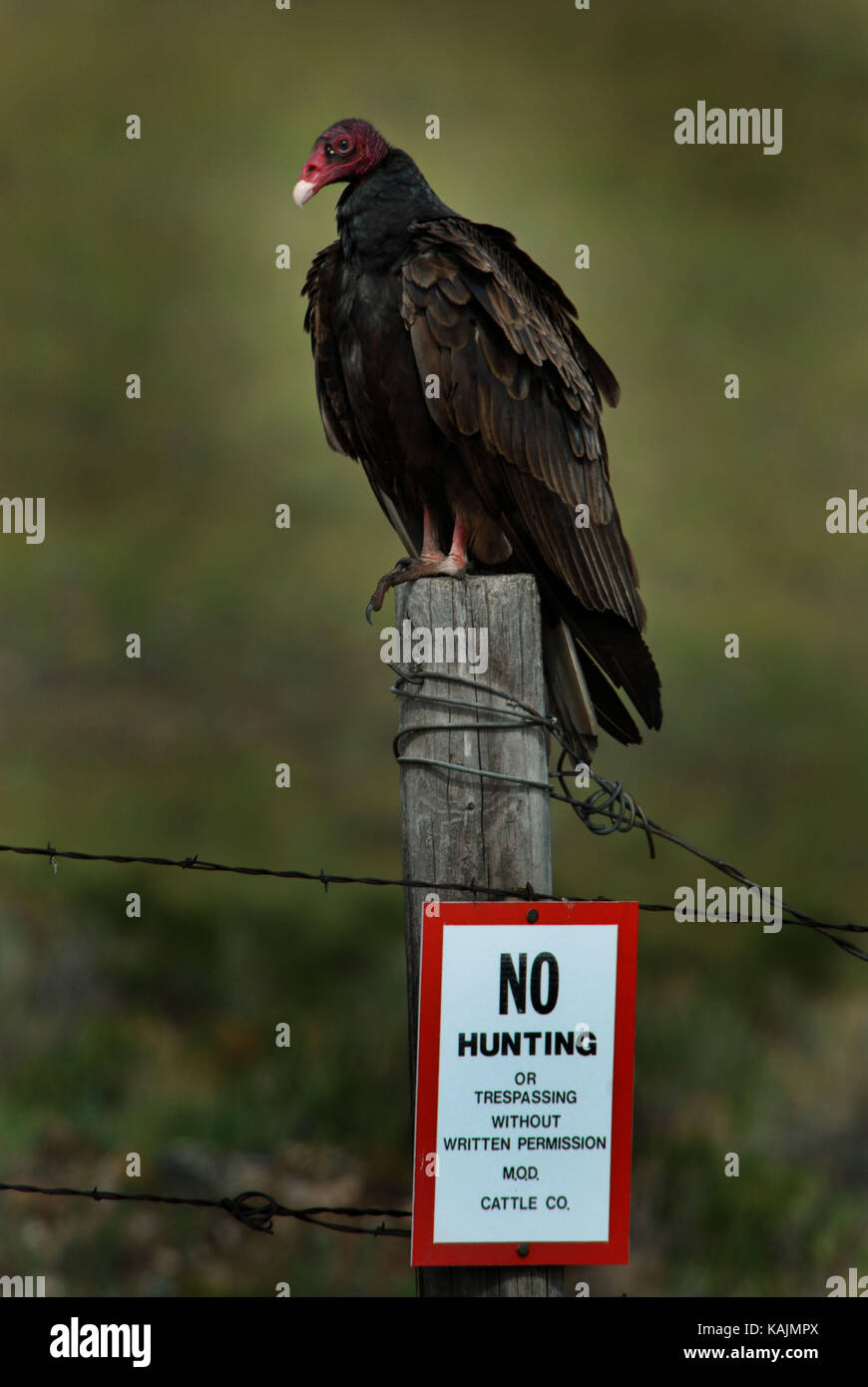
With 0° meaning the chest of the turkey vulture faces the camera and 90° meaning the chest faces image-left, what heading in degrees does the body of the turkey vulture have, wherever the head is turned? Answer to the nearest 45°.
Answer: approximately 45°

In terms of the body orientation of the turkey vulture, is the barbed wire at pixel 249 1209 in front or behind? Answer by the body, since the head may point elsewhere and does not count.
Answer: in front
